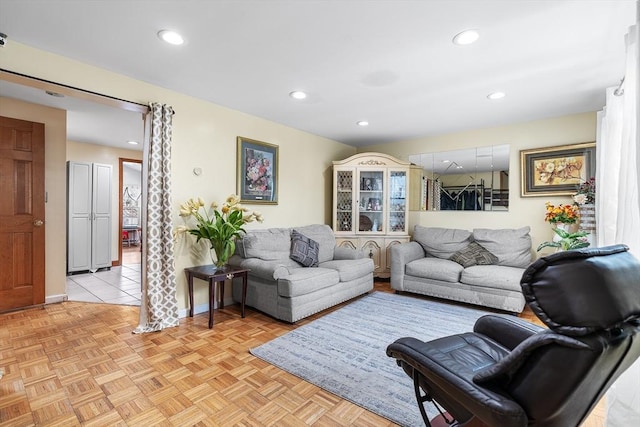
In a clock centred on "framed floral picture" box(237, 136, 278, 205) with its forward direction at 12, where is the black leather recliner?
The black leather recliner is roughly at 1 o'clock from the framed floral picture.

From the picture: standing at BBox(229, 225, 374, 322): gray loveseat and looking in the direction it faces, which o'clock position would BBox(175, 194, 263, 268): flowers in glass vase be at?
The flowers in glass vase is roughly at 4 o'clock from the gray loveseat.

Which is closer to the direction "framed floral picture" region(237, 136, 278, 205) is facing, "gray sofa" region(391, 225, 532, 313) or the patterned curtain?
the gray sofa

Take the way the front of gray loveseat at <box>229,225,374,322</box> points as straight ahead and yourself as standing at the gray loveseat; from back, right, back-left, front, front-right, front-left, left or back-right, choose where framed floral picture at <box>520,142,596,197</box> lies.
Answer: front-left

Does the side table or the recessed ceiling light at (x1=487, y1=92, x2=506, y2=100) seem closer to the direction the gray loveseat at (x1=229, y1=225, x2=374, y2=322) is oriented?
the recessed ceiling light

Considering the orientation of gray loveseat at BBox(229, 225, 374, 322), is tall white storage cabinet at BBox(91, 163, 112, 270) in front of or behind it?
behind

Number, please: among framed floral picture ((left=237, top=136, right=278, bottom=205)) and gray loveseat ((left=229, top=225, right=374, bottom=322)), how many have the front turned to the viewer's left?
0

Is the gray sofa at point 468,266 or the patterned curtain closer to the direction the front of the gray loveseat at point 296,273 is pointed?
the gray sofa

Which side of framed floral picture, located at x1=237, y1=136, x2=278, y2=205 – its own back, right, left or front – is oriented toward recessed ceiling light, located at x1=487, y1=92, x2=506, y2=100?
front

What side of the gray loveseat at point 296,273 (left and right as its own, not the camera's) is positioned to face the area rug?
front

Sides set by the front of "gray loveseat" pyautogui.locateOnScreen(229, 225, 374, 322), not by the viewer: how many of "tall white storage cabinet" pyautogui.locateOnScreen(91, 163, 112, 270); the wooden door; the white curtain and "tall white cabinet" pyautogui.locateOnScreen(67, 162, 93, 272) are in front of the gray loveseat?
1

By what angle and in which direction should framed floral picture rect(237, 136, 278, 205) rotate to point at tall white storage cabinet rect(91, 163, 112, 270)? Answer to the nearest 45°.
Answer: approximately 180°

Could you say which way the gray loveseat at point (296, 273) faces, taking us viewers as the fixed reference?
facing the viewer and to the right of the viewer
